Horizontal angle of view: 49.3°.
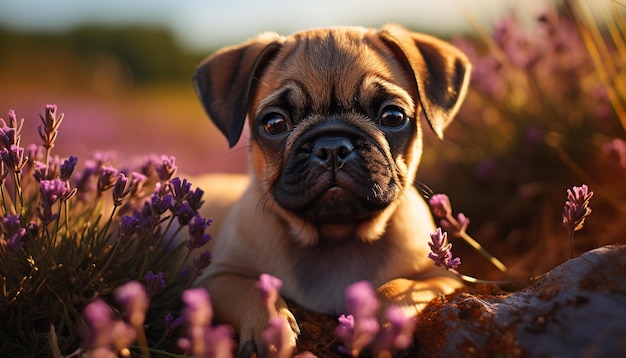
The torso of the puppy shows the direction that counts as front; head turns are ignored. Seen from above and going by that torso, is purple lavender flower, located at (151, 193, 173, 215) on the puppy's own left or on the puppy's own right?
on the puppy's own right

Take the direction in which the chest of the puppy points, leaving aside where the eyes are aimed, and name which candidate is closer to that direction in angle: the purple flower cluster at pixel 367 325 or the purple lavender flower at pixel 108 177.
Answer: the purple flower cluster

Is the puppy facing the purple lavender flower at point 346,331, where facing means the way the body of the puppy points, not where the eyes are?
yes

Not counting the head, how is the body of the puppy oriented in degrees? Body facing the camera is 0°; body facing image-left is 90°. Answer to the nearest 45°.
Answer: approximately 0°

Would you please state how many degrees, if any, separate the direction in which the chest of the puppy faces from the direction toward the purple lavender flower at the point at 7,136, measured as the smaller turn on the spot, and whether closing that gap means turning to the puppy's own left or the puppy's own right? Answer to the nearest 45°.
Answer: approximately 90° to the puppy's own right

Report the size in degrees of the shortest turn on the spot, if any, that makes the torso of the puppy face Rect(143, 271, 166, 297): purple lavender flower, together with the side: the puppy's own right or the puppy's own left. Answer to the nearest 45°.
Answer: approximately 45° to the puppy's own right

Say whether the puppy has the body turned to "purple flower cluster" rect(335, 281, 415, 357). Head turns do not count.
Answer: yes

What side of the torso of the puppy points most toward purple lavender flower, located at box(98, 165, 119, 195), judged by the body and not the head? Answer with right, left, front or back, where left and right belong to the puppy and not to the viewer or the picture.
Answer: right

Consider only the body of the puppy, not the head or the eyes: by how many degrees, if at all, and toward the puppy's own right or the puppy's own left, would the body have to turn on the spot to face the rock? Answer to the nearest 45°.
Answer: approximately 45° to the puppy's own left

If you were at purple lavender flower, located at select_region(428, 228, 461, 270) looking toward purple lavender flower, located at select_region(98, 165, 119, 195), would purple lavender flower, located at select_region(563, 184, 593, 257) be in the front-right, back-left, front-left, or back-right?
back-right

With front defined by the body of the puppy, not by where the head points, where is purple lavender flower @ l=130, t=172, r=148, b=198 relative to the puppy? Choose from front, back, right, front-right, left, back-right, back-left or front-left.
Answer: right
